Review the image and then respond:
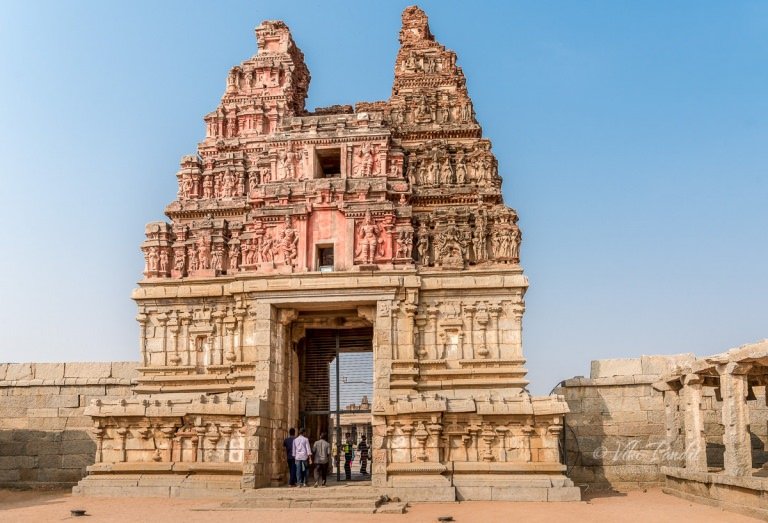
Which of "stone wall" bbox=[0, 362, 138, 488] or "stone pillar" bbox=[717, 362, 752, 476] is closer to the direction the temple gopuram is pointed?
the stone pillar

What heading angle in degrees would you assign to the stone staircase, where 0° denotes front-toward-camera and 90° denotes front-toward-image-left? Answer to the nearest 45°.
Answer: approximately 0°

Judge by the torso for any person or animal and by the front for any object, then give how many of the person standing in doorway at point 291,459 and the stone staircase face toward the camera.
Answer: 1

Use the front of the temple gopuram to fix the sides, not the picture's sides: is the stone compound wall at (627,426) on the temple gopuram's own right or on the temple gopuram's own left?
on the temple gopuram's own left

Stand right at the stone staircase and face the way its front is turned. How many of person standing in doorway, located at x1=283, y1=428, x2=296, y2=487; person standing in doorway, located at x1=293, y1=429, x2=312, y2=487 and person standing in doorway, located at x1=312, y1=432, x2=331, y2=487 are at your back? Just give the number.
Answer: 3
